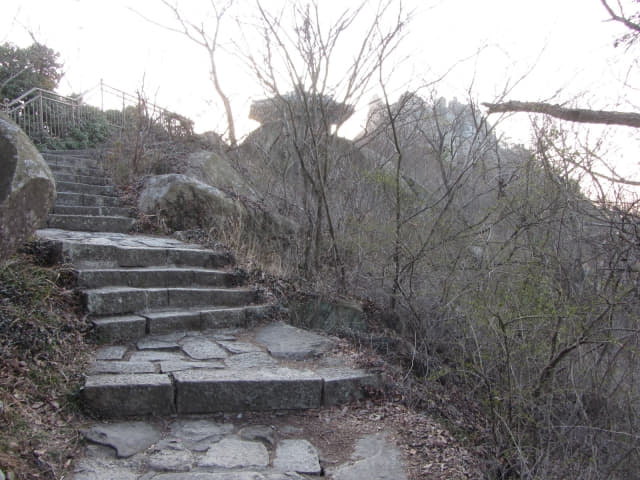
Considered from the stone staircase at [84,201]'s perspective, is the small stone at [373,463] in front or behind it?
in front

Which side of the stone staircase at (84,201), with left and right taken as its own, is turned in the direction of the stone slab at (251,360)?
front

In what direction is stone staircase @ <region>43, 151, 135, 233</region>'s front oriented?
toward the camera

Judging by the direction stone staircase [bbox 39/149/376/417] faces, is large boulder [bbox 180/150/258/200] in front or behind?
behind

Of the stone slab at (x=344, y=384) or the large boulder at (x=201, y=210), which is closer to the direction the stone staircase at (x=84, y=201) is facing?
the stone slab

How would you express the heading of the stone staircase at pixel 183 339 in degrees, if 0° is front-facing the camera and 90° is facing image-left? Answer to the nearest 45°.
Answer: approximately 0°

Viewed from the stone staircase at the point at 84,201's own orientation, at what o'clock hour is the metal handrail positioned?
The metal handrail is roughly at 6 o'clock from the stone staircase.

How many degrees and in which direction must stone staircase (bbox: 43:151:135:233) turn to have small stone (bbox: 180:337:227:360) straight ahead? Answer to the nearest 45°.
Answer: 0° — it already faces it
